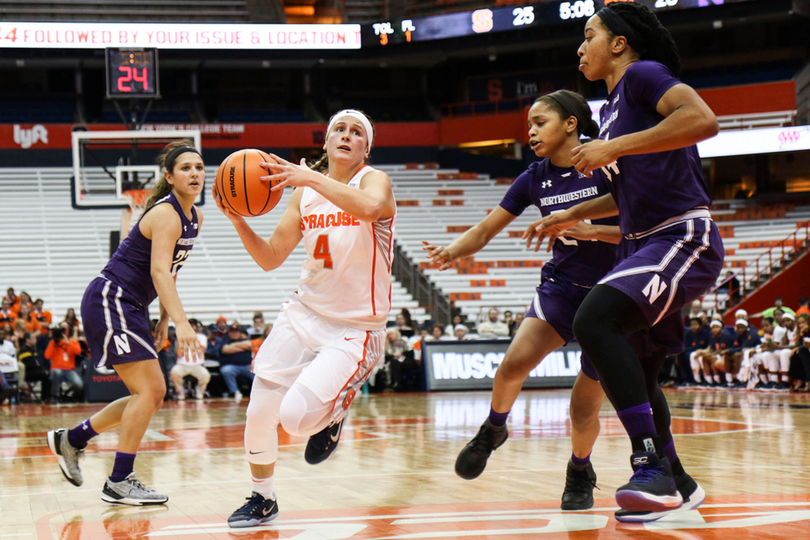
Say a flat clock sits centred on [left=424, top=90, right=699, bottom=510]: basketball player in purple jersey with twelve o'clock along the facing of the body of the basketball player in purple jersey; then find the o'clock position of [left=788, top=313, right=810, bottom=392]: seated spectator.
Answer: The seated spectator is roughly at 5 o'clock from the basketball player in purple jersey.

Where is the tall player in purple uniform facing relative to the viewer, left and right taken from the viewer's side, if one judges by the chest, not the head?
facing to the left of the viewer

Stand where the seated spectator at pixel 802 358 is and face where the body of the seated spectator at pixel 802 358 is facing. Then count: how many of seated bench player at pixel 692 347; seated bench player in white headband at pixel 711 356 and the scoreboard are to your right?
3

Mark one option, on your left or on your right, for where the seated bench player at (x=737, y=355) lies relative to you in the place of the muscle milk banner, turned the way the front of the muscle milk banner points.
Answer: on your left

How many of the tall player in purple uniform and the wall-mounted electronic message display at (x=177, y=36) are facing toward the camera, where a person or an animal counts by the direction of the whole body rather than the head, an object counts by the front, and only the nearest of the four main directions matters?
1

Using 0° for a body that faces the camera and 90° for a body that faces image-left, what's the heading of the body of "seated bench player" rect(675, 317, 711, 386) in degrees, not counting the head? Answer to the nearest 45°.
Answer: approximately 45°

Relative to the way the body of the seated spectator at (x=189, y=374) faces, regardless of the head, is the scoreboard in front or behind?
behind
